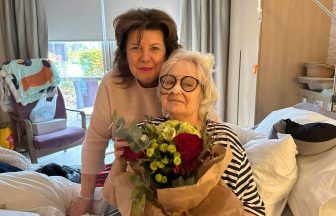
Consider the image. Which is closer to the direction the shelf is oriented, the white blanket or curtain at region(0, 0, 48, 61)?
the white blanket

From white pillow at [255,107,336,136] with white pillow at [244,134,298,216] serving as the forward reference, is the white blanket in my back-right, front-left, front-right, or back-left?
front-right

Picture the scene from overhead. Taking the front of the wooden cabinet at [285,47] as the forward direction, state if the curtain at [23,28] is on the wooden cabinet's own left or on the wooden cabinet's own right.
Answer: on the wooden cabinet's own right

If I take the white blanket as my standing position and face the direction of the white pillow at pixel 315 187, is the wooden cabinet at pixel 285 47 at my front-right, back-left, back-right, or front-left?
front-left

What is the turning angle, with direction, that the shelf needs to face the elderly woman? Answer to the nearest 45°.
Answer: approximately 45° to its left

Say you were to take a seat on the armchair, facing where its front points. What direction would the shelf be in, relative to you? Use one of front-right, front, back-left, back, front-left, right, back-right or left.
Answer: front

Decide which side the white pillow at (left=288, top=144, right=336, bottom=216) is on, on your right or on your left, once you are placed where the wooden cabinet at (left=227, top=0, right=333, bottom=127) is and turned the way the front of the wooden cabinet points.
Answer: on your left

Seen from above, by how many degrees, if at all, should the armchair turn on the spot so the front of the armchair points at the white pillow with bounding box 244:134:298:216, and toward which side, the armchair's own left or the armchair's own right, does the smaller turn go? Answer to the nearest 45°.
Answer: approximately 45° to the armchair's own right

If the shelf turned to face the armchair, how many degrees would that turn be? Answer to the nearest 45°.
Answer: approximately 45° to its right

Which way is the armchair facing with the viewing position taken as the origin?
facing the viewer and to the right of the viewer

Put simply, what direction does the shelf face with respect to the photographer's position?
facing the viewer and to the left of the viewer

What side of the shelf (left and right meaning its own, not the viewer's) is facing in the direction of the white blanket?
front
